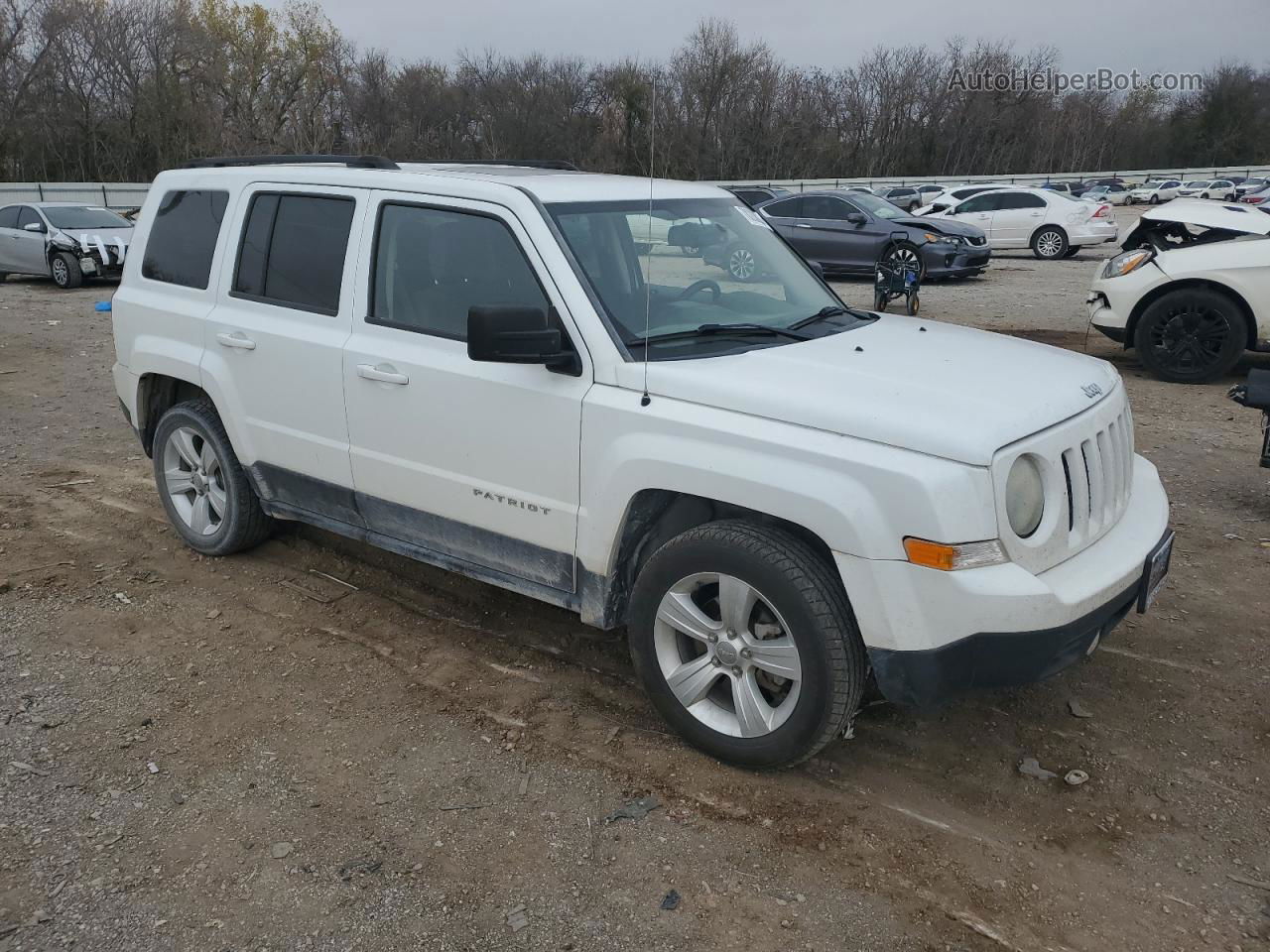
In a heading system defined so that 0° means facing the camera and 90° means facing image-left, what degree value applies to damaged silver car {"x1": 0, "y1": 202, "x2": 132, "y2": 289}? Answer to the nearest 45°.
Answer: approximately 315°

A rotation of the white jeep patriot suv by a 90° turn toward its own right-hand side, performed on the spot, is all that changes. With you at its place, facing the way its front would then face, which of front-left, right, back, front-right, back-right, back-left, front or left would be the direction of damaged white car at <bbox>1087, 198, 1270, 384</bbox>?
back

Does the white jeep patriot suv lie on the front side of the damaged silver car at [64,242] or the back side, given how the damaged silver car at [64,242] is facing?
on the front side

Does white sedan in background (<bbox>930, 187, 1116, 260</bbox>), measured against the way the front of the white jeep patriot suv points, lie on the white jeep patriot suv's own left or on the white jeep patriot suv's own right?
on the white jeep patriot suv's own left

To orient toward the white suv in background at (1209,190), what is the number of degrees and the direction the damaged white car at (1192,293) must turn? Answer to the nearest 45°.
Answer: approximately 90° to its right

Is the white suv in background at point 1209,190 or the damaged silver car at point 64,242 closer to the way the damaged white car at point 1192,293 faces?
the damaged silver car

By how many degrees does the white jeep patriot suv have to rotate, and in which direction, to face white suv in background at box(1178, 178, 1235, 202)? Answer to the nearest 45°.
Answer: approximately 90° to its left

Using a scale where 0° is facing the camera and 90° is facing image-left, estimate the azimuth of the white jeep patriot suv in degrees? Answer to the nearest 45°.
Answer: approximately 315°

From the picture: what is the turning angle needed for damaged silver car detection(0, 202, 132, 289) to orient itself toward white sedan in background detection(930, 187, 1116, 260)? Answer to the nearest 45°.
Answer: approximately 45° to its left

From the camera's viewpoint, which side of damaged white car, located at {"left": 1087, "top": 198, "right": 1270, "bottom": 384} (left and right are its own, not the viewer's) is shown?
left

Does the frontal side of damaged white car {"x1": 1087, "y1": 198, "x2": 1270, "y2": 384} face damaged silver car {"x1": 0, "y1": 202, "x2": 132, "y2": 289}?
yes

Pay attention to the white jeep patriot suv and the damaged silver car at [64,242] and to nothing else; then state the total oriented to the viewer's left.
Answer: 0

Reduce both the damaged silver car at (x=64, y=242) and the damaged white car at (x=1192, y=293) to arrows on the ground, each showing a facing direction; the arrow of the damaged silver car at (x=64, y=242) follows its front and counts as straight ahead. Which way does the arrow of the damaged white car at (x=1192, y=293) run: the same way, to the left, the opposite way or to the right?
the opposite way
